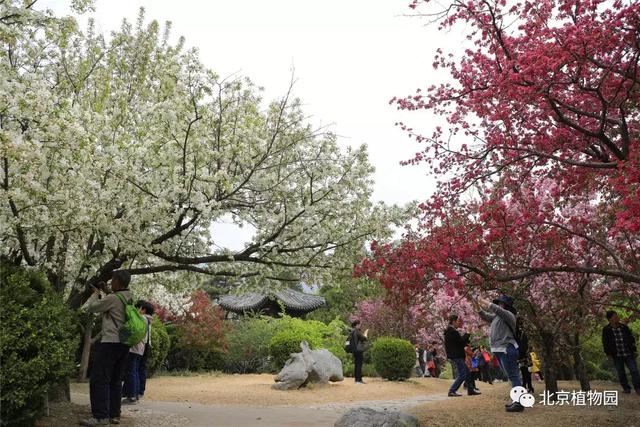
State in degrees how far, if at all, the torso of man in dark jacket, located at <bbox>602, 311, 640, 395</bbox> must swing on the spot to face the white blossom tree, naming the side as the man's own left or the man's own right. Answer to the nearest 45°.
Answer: approximately 45° to the man's own right

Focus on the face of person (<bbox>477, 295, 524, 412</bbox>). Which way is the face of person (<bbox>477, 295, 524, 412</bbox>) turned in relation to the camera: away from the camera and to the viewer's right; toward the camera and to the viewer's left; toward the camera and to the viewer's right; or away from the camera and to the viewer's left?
away from the camera and to the viewer's left

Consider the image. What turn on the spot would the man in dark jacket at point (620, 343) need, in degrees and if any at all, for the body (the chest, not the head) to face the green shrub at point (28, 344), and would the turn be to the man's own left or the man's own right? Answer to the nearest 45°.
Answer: approximately 45° to the man's own right

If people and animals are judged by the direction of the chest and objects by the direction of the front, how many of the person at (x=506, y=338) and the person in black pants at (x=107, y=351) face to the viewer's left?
2

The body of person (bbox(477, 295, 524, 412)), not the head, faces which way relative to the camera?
to the viewer's left

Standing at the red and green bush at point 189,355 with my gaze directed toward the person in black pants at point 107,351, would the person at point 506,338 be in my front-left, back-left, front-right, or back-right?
front-left

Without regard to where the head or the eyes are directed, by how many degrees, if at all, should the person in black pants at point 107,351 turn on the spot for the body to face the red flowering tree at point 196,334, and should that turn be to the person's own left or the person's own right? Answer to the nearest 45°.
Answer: approximately 90° to the person's own right

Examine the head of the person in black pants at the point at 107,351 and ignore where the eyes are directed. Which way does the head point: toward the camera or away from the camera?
away from the camera

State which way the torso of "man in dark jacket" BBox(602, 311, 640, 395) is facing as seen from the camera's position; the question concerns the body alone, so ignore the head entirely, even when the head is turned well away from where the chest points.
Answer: toward the camera

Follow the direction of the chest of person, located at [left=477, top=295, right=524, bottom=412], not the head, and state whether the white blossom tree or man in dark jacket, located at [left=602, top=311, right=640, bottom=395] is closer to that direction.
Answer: the white blossom tree

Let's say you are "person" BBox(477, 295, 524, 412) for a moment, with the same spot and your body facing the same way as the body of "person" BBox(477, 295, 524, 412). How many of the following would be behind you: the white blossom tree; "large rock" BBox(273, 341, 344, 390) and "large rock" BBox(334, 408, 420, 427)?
0

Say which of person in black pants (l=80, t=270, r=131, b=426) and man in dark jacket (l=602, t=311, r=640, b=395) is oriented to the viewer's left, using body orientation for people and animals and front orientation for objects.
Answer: the person in black pants

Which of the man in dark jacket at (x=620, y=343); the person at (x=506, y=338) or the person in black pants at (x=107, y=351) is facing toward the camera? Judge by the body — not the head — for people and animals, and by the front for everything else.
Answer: the man in dark jacket

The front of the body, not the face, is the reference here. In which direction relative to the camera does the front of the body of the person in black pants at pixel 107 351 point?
to the viewer's left

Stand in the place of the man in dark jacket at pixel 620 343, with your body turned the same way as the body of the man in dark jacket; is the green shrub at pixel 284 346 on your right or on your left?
on your right

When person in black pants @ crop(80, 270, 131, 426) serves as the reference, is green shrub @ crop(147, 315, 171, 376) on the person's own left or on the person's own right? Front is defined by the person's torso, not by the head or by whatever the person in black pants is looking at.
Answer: on the person's own right
